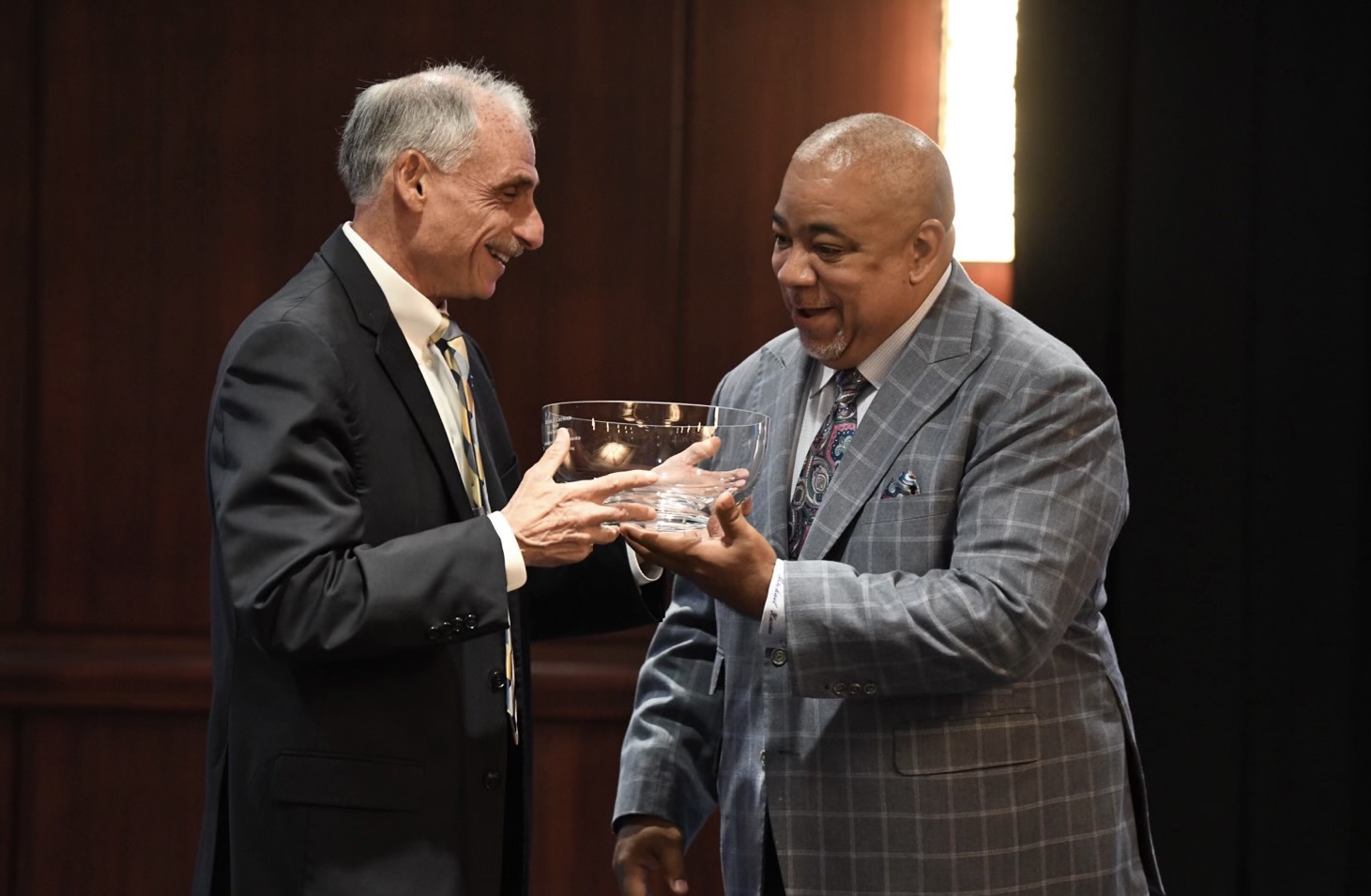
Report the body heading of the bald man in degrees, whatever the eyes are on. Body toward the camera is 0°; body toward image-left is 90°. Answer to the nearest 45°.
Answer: approximately 45°

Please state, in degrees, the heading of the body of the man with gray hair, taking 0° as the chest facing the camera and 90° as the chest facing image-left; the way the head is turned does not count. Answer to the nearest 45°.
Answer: approximately 270°

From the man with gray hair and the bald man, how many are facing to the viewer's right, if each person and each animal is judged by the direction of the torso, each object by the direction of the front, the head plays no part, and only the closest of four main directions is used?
1

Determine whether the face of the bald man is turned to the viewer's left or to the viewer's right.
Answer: to the viewer's left

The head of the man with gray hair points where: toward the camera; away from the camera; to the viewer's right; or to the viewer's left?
to the viewer's right
